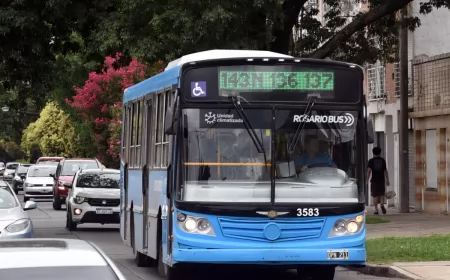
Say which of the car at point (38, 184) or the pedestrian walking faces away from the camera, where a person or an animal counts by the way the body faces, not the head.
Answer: the pedestrian walking

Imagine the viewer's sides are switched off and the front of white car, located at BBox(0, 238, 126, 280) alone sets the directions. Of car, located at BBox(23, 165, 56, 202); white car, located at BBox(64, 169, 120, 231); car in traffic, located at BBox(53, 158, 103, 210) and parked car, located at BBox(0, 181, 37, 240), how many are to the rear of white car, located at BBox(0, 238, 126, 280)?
4

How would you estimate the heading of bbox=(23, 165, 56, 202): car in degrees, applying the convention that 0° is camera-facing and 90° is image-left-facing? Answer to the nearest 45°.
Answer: approximately 0°

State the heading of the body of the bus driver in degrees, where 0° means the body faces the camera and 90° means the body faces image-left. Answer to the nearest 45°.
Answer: approximately 0°

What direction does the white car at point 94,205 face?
toward the camera

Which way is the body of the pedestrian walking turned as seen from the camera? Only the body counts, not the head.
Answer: away from the camera

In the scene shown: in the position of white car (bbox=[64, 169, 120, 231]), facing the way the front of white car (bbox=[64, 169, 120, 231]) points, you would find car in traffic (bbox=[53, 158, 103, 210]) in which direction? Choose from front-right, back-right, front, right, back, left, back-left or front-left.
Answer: back
